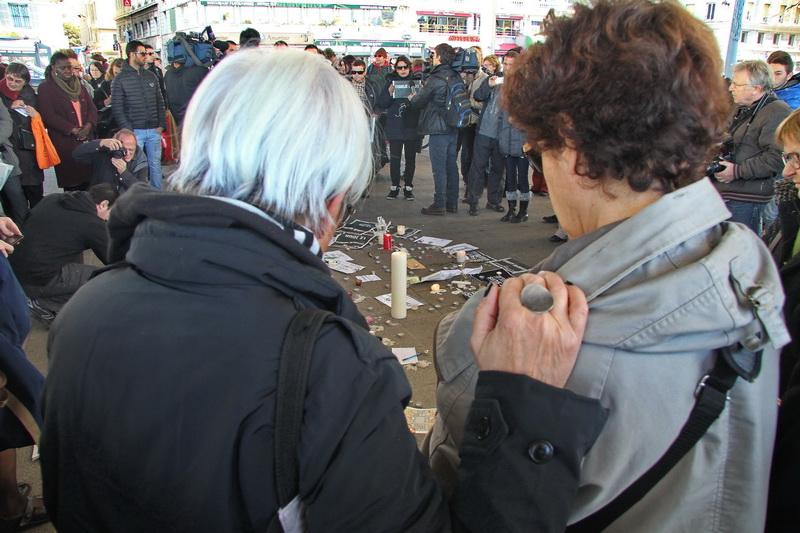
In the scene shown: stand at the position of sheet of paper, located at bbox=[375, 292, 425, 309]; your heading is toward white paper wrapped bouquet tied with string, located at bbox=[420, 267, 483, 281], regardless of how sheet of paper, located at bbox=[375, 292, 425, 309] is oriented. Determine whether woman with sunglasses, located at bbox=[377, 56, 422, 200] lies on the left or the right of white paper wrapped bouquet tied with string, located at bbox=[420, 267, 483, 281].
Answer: left

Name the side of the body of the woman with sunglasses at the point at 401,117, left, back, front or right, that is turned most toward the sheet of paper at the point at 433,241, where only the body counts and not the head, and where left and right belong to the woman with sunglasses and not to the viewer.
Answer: front

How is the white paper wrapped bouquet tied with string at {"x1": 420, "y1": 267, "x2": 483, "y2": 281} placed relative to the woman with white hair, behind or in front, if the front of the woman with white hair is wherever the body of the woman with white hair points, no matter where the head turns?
in front

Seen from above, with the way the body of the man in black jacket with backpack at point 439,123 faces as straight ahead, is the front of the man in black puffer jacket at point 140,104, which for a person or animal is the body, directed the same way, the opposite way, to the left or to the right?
the opposite way

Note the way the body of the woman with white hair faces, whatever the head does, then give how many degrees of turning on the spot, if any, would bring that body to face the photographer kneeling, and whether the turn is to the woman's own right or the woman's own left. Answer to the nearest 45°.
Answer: approximately 45° to the woman's own left

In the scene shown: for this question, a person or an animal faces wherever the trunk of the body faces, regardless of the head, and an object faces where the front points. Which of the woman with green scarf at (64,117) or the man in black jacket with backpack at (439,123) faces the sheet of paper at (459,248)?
the woman with green scarf

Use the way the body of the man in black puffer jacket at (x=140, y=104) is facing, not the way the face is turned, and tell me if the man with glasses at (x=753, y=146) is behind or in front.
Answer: in front

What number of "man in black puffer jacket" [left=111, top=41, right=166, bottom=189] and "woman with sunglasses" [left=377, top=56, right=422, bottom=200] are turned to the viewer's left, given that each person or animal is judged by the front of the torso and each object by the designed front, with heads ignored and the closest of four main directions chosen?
0
